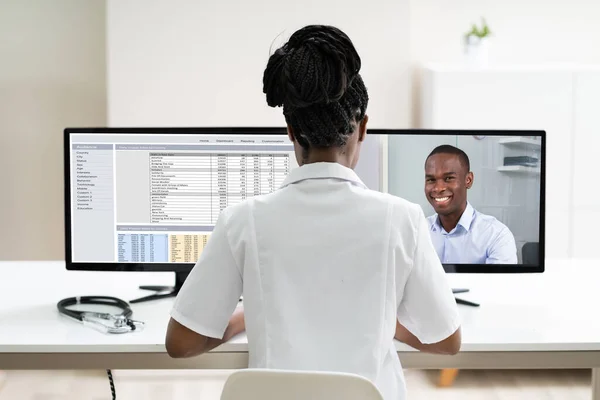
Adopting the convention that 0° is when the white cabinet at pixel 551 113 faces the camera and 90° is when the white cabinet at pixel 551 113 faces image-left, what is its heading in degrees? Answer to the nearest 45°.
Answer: approximately 0°

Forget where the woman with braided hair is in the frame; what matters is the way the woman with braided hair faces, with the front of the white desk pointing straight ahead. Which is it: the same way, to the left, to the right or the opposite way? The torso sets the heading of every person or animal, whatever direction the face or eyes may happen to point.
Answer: the opposite way

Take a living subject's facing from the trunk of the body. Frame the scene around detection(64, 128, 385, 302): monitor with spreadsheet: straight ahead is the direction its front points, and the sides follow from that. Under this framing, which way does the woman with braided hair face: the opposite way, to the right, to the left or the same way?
the opposite way

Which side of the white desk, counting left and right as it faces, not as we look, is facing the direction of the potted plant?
back

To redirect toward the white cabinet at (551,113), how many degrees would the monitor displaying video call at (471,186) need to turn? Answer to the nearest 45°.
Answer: approximately 180°

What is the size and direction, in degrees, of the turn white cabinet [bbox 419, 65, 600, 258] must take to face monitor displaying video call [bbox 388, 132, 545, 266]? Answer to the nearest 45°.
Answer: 0° — it already faces it

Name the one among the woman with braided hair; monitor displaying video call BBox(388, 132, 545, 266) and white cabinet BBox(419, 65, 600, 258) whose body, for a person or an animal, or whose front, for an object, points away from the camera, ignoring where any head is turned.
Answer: the woman with braided hair

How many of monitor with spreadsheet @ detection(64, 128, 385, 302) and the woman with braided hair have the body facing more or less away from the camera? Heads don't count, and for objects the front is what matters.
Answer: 1

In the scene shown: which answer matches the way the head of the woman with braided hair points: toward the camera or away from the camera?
away from the camera

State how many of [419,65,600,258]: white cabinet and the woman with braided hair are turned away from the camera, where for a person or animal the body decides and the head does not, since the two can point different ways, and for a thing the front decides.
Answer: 1

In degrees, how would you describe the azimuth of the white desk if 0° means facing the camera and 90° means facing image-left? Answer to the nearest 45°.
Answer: approximately 0°

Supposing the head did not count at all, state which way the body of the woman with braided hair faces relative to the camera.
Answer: away from the camera
